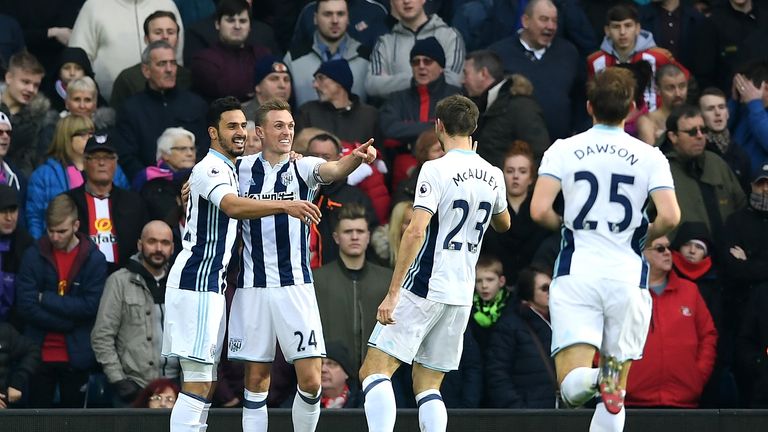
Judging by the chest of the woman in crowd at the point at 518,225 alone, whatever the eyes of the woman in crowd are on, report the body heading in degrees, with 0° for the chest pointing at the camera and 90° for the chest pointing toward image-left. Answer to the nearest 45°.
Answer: approximately 0°

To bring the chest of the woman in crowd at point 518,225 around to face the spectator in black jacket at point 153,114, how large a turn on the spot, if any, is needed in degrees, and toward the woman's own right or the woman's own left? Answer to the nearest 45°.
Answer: approximately 90° to the woman's own right

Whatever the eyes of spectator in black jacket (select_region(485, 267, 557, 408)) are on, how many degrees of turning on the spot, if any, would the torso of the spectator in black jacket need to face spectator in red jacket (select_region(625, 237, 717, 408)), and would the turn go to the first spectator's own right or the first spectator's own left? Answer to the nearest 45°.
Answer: approximately 45° to the first spectator's own left

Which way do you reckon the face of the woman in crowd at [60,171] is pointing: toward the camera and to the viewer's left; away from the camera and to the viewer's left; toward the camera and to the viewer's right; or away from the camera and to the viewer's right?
toward the camera and to the viewer's right

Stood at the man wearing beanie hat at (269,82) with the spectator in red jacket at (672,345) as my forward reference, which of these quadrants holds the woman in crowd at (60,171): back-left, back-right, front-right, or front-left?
back-right

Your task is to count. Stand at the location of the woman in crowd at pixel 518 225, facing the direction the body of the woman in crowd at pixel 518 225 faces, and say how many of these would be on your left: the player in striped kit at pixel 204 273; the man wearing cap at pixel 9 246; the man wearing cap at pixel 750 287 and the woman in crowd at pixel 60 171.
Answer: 1

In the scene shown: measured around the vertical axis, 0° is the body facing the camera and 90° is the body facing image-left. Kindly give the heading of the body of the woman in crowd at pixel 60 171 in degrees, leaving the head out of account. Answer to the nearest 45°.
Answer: approximately 315°
